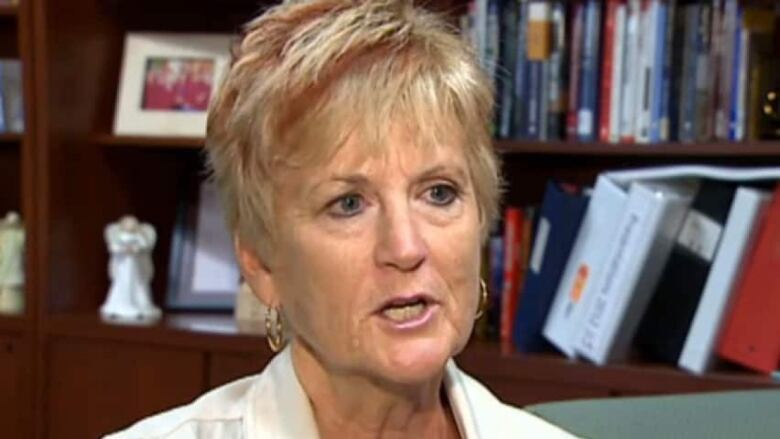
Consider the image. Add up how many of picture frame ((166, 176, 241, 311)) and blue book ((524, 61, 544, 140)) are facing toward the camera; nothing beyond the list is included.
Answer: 2

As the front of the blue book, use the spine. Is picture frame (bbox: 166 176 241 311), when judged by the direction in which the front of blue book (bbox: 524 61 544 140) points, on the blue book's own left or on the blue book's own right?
on the blue book's own right

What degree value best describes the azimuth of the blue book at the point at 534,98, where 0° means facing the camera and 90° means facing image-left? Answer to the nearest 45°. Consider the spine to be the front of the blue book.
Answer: approximately 0°

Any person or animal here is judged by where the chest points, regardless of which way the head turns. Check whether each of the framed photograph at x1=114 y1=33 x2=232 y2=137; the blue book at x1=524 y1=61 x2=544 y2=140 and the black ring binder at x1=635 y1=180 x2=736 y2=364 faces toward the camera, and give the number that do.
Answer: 3

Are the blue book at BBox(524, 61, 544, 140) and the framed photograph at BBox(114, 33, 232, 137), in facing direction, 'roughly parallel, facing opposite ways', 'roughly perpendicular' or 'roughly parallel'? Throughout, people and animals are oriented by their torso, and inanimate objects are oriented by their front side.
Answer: roughly parallel

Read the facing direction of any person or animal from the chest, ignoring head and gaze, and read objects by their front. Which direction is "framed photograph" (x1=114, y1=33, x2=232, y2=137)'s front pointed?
toward the camera

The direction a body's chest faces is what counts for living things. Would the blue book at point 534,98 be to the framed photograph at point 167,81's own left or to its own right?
on its left

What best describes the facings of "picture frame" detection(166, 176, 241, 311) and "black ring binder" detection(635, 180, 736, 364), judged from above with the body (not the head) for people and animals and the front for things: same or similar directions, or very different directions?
same or similar directions

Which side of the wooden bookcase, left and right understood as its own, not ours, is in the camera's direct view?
front

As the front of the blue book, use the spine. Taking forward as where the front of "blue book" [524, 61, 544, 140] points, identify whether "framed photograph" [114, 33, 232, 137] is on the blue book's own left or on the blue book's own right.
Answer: on the blue book's own right

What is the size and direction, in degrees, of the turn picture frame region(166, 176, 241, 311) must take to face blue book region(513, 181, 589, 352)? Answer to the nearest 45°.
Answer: approximately 45° to its left

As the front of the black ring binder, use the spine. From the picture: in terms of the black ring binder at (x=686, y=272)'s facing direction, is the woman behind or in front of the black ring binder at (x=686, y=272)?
in front
